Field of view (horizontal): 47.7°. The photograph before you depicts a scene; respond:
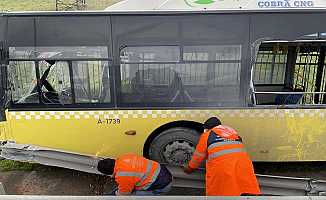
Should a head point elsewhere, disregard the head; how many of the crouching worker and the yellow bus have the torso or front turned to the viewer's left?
2

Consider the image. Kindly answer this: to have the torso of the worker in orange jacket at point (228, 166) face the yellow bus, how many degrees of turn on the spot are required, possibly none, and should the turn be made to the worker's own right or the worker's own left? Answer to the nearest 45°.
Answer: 0° — they already face it

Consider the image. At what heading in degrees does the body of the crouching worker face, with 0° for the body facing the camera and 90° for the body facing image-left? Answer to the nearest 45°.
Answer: approximately 90°

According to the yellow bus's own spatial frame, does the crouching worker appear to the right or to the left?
on its left

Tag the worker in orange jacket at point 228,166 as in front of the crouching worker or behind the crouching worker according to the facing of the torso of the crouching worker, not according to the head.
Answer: behind

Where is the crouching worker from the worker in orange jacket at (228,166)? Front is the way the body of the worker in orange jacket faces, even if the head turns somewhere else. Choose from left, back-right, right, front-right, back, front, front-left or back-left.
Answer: front-left

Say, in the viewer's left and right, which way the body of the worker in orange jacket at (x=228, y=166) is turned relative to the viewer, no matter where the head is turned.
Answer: facing away from the viewer and to the left of the viewer

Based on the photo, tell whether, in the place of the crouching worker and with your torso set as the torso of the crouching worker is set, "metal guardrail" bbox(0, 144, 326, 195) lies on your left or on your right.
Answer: on your right

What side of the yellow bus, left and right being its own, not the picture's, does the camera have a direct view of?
left
